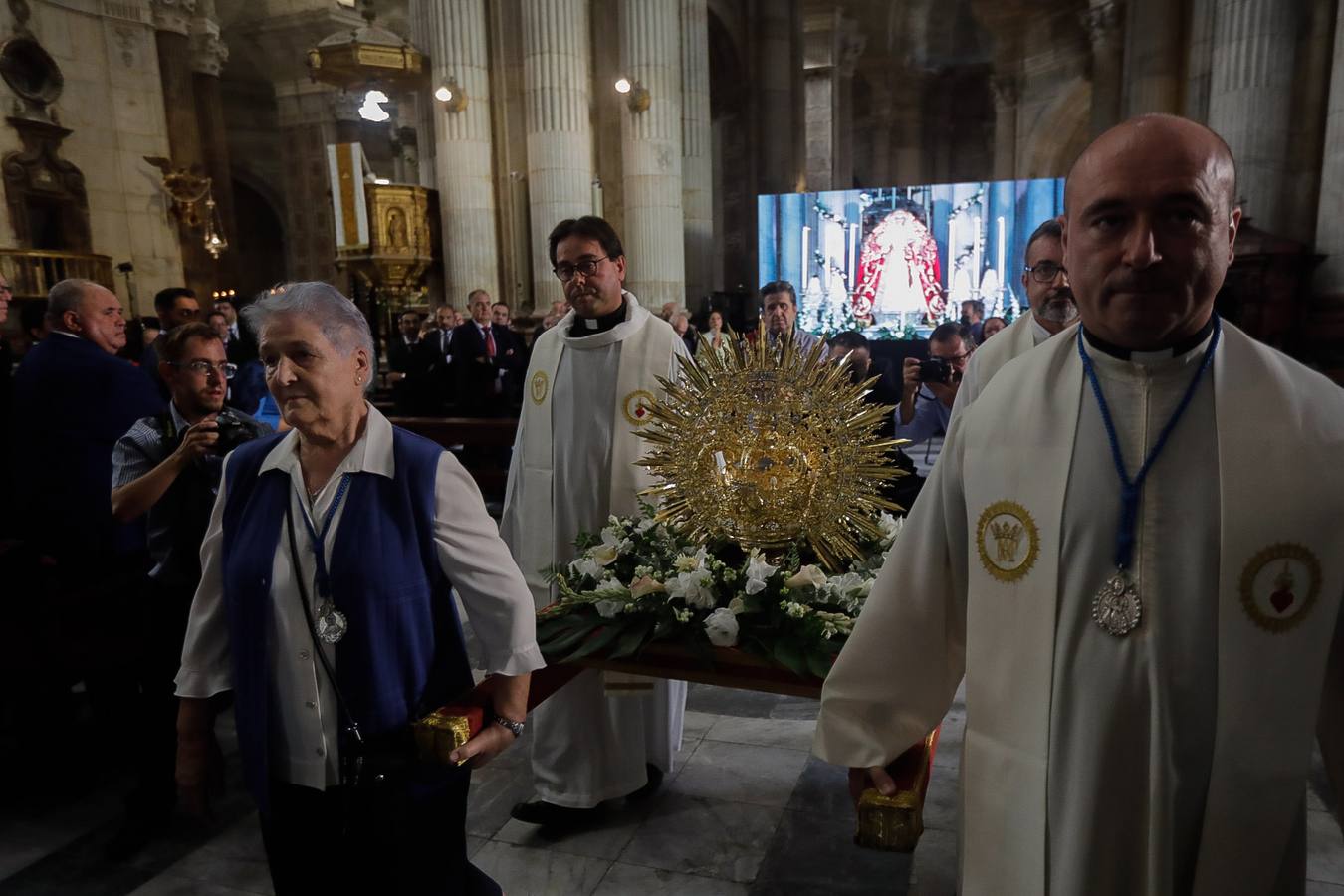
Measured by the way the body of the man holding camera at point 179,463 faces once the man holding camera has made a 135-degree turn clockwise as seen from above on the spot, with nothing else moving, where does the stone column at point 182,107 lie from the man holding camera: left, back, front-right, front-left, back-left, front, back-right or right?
right

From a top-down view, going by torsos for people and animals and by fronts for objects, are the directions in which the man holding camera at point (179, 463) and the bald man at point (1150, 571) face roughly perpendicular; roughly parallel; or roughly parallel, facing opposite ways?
roughly perpendicular

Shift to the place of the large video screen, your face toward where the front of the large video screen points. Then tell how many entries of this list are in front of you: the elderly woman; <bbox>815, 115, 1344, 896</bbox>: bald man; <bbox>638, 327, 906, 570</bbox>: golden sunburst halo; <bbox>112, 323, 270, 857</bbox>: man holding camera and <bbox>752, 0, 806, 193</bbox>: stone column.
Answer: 4

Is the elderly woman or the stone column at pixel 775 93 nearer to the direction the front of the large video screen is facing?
the elderly woman

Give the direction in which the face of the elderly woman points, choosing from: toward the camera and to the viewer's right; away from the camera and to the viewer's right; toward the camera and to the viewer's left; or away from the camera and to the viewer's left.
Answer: toward the camera and to the viewer's left

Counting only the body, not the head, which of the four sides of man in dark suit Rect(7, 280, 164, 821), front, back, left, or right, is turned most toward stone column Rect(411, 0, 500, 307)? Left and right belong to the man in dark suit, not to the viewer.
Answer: front

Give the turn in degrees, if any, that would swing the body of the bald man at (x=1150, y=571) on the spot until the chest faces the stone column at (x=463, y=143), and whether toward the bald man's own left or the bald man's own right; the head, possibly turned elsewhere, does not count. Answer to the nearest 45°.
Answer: approximately 135° to the bald man's own right

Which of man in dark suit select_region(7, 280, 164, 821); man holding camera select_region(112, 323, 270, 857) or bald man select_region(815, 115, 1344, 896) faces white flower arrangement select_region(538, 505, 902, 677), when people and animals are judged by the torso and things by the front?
the man holding camera

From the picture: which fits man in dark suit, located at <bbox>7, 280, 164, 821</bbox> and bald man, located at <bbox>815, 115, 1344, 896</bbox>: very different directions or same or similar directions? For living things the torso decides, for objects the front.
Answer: very different directions

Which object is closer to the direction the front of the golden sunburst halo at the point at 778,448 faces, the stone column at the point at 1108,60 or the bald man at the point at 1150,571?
the bald man

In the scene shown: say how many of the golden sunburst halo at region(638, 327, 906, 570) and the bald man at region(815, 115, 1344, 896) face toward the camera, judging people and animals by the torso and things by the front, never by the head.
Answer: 2

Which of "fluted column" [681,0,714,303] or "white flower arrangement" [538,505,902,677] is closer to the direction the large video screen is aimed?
the white flower arrangement
